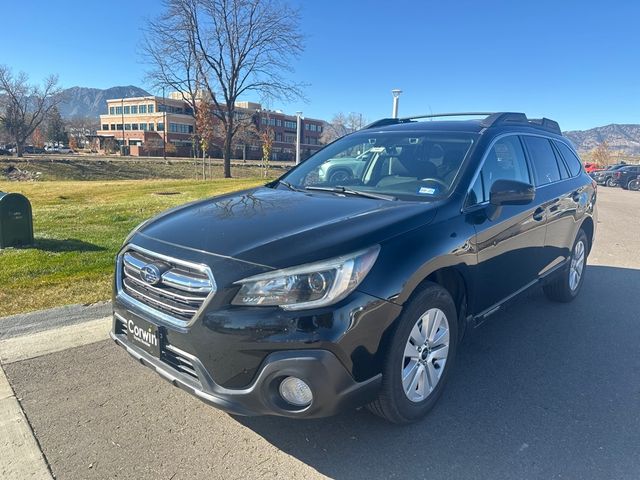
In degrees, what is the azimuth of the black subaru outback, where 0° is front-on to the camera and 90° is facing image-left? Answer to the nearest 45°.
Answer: approximately 45°

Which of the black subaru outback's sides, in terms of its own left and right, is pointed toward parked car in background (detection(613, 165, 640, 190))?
back

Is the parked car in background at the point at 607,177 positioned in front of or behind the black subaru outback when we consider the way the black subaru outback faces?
behind
